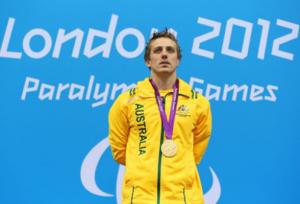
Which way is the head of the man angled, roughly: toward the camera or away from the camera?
toward the camera

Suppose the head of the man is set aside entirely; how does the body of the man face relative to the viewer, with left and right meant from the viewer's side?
facing the viewer
